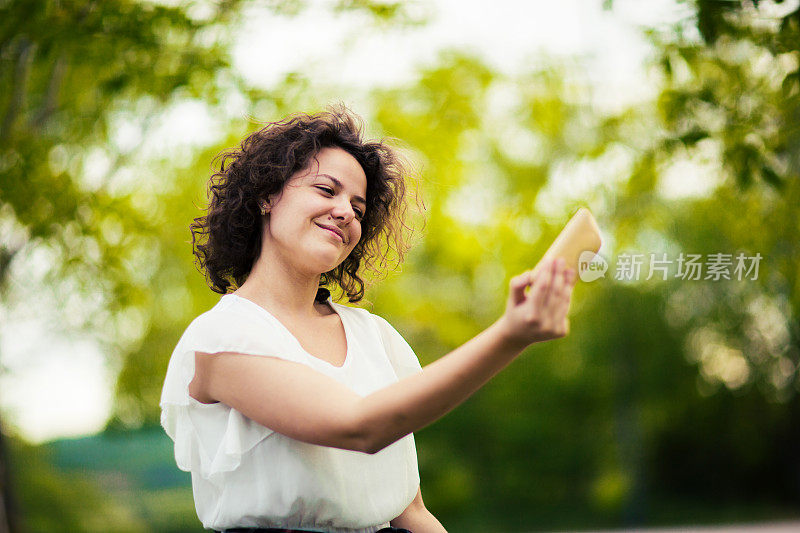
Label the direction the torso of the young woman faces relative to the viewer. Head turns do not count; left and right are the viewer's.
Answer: facing the viewer and to the right of the viewer
